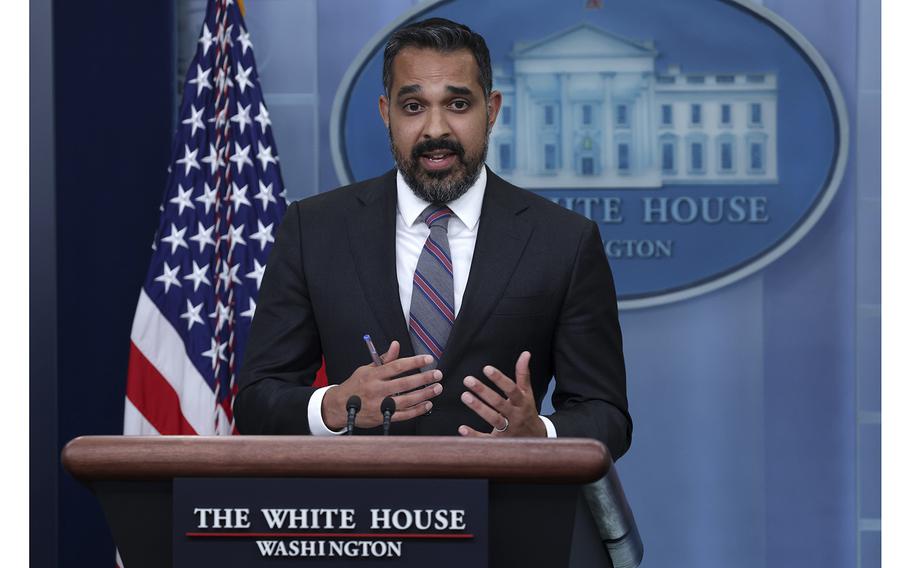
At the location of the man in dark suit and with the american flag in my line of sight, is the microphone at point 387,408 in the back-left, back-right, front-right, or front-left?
back-left

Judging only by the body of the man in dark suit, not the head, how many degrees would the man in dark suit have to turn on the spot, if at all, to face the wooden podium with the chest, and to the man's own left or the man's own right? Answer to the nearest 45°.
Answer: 0° — they already face it

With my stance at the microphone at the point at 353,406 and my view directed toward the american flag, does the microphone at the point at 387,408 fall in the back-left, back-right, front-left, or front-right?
back-right

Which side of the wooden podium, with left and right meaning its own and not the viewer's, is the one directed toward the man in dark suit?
back

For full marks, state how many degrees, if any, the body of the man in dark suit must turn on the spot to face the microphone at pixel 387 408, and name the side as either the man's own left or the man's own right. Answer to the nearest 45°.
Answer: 0° — they already face it

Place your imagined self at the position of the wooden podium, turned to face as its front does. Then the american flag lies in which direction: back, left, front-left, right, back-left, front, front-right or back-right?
back

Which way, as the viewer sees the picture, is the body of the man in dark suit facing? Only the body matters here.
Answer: toward the camera

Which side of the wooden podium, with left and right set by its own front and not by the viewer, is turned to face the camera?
front

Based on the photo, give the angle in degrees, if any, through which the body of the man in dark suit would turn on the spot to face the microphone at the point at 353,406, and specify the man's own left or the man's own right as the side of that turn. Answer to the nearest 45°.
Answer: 0° — they already face it

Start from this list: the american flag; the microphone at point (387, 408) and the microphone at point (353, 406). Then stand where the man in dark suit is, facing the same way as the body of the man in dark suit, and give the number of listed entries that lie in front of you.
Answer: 2

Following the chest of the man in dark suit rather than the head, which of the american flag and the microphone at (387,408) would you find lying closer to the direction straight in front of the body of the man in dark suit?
the microphone

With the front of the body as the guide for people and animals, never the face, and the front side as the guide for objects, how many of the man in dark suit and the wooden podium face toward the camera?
2
